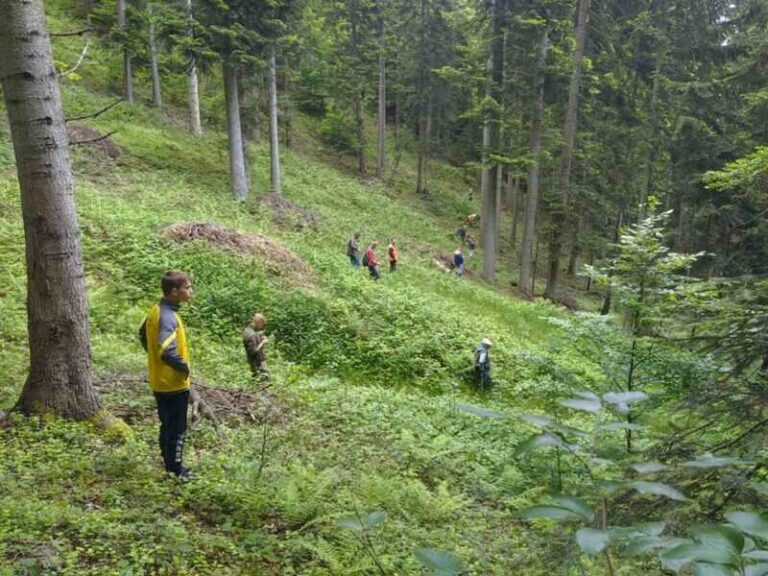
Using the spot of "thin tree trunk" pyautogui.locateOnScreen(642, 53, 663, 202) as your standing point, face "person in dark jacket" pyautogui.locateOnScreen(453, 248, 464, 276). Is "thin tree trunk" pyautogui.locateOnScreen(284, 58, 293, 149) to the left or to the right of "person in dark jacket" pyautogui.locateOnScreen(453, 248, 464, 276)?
right
